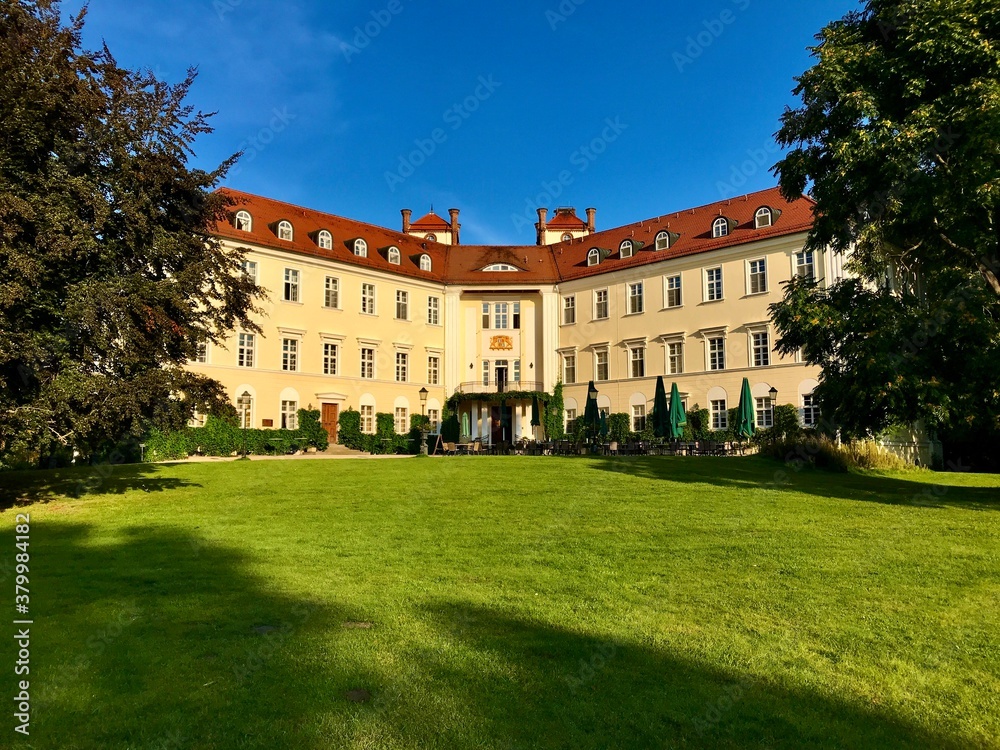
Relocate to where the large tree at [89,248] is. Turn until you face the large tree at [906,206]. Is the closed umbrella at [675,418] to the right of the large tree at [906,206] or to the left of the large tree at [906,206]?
left

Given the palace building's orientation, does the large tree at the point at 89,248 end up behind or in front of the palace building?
in front

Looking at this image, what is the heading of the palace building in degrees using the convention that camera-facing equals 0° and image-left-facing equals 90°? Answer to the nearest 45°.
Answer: approximately 0°

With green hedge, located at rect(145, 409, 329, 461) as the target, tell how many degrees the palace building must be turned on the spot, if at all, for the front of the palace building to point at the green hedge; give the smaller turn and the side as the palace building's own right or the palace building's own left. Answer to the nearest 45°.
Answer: approximately 45° to the palace building's own right

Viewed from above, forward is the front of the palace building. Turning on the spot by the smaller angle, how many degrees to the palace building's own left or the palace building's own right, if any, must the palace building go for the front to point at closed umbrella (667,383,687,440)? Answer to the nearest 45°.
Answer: approximately 45° to the palace building's own left

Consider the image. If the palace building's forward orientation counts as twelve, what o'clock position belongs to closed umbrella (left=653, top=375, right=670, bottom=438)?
The closed umbrella is roughly at 11 o'clock from the palace building.

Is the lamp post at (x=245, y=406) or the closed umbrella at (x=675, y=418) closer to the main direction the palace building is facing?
the closed umbrella

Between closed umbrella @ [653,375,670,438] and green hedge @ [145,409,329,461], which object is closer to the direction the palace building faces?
the closed umbrella

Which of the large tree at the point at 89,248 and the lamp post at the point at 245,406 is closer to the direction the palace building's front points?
the large tree

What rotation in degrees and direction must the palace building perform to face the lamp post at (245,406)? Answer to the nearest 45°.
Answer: approximately 90° to its right
